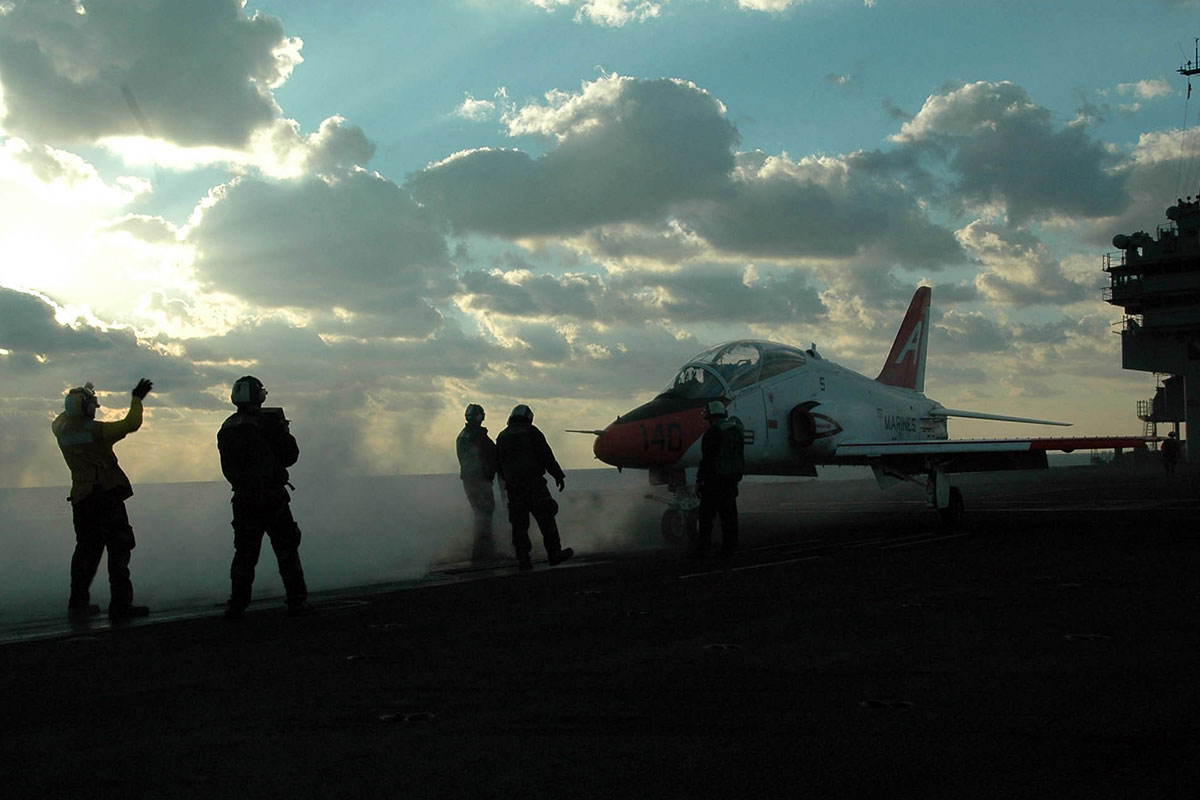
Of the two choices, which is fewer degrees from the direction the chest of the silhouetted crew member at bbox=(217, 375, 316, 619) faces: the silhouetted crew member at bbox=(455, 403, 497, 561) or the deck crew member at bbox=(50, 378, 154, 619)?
the silhouetted crew member

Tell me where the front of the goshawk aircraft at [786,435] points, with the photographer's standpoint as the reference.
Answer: facing the viewer and to the left of the viewer

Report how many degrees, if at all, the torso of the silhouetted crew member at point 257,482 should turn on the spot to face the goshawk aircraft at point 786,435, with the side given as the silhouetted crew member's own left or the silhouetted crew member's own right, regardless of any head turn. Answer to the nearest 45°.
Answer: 0° — they already face it

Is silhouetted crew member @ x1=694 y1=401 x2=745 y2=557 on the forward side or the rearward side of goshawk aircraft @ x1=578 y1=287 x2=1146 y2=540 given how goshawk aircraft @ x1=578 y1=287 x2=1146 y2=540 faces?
on the forward side

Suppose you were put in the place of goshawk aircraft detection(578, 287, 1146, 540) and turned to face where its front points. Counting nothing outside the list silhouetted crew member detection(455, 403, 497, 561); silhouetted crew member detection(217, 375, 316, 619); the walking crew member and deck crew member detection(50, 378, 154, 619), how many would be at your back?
0

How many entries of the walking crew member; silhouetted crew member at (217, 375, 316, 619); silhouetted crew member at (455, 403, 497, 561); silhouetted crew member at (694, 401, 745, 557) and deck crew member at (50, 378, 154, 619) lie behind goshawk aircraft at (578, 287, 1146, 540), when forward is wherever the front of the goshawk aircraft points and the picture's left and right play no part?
0

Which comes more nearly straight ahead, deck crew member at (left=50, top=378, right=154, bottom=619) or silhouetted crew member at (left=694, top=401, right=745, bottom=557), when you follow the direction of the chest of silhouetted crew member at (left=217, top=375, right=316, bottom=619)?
the silhouetted crew member

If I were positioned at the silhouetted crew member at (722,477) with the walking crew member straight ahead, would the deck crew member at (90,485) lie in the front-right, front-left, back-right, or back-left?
front-left

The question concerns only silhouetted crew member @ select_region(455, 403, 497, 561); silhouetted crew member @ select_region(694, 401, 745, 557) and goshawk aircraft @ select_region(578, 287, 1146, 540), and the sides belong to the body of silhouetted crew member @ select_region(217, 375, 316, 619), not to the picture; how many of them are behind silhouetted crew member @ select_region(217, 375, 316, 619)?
0

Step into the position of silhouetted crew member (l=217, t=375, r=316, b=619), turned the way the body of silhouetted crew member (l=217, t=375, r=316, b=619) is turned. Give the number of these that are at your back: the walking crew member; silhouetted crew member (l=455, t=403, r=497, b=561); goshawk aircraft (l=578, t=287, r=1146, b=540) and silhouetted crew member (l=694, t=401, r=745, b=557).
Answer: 0

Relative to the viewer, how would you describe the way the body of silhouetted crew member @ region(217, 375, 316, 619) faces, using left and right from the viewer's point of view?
facing away from the viewer and to the right of the viewer

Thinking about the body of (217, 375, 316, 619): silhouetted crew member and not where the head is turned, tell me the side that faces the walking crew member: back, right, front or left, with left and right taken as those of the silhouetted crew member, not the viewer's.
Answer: front

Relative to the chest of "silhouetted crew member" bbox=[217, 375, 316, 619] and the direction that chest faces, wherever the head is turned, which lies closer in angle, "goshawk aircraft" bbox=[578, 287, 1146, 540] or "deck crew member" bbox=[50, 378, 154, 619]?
the goshawk aircraft

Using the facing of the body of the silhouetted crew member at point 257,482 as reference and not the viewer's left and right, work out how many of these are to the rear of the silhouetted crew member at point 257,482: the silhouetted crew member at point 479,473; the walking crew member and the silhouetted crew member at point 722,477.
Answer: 0
